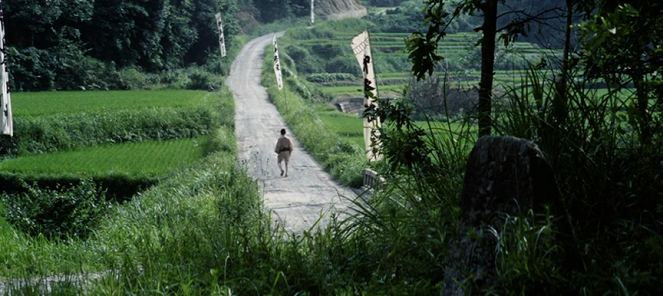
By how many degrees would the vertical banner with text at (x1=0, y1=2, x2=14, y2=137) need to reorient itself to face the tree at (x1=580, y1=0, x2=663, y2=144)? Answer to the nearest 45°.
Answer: approximately 45° to its left

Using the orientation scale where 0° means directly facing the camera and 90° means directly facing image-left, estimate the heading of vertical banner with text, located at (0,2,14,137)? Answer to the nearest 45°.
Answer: approximately 0°

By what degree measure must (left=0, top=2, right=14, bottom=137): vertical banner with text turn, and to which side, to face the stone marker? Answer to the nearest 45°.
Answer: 0° — it already faces it
